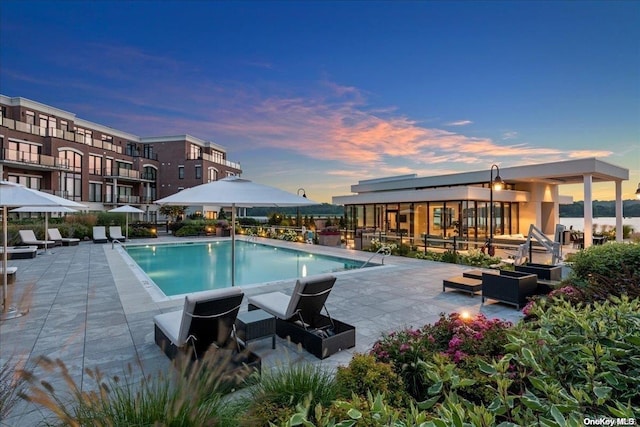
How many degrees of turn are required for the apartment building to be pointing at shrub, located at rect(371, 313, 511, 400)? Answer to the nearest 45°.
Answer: approximately 45° to its right

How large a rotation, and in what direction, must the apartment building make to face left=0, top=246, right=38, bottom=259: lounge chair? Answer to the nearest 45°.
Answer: approximately 45° to its right

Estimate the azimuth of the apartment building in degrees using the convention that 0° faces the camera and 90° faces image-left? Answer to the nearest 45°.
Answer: approximately 315°

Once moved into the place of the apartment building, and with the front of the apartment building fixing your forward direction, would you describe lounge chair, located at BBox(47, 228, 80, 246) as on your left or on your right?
on your right

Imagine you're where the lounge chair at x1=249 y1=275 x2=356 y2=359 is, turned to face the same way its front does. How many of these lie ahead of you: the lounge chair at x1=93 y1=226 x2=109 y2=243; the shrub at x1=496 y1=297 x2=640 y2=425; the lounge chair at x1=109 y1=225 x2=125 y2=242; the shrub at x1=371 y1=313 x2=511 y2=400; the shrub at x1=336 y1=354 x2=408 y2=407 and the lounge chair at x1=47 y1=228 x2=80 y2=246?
3

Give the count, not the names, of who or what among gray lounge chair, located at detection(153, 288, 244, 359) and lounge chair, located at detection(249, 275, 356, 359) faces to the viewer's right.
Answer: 0
